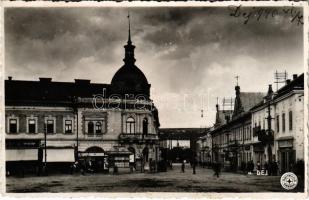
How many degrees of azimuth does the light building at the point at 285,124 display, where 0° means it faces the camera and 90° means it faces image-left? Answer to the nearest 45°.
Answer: approximately 45°

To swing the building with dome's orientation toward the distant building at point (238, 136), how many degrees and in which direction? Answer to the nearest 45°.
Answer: approximately 135° to its left

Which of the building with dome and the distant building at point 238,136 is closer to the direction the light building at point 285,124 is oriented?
the building with dome

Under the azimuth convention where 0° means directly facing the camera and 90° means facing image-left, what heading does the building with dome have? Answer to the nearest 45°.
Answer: approximately 0°
